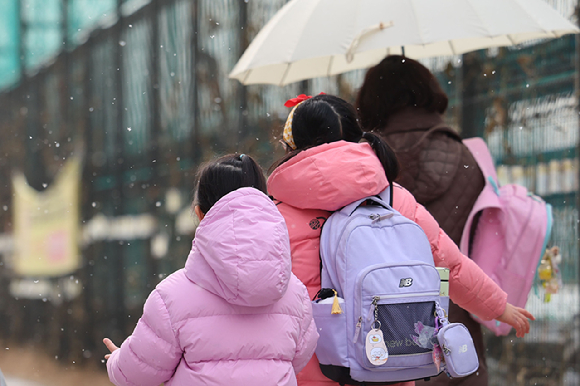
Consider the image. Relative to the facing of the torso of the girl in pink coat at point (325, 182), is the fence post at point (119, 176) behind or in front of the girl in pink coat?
in front

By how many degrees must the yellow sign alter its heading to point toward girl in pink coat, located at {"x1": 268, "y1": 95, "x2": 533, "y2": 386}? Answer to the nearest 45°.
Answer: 0° — it already faces them

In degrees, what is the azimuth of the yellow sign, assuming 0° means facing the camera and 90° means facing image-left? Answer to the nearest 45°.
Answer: approximately 0°

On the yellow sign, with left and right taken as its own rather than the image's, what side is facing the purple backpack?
front

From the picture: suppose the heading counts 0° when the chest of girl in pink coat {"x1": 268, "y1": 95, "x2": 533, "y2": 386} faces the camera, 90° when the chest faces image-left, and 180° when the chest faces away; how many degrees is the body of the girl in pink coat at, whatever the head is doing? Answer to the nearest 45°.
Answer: approximately 135°

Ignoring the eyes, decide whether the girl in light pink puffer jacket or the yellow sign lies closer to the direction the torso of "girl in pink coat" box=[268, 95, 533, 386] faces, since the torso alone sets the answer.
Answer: the yellow sign

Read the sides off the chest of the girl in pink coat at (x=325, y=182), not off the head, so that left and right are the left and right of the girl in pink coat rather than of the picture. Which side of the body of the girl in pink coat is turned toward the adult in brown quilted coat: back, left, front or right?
right

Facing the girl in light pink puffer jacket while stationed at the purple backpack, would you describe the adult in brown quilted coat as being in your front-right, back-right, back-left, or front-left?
back-right

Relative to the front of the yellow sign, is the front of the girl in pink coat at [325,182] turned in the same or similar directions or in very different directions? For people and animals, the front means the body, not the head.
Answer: very different directions

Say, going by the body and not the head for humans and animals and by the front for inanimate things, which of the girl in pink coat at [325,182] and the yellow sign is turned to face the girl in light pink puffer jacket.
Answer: the yellow sign

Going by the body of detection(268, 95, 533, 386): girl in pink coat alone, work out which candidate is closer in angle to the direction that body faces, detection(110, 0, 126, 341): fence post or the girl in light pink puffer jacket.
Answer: the fence post

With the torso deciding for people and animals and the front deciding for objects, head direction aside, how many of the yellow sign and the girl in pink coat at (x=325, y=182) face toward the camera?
1

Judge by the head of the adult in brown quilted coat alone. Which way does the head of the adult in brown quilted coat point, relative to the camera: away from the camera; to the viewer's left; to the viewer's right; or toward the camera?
away from the camera
